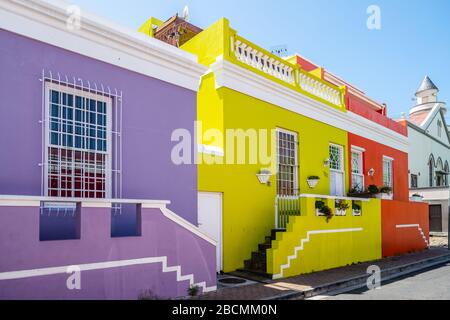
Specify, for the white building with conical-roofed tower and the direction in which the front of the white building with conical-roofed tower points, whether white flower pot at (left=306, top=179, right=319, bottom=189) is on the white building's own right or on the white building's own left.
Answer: on the white building's own right

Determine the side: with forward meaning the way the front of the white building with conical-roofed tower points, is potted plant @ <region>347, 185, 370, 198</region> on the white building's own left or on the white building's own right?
on the white building's own right

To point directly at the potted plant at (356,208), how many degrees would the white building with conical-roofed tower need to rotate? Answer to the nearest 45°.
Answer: approximately 45° to its right

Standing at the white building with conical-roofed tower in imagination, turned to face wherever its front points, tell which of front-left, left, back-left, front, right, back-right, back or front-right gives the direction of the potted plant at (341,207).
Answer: front-right

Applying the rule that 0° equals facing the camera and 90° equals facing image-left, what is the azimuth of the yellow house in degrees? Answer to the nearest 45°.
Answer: approximately 315°

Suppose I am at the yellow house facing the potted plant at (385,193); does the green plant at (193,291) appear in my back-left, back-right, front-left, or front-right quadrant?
back-right

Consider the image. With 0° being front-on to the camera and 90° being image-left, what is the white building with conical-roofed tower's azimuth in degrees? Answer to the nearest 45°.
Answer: approximately 315°

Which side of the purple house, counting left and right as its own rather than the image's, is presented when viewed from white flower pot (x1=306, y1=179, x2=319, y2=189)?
left

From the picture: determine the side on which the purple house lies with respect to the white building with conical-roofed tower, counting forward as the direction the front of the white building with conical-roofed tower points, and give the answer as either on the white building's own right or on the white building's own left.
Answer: on the white building's own right
